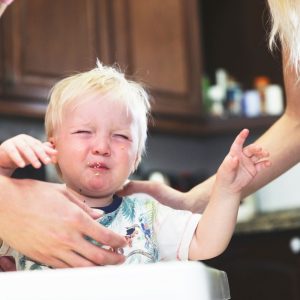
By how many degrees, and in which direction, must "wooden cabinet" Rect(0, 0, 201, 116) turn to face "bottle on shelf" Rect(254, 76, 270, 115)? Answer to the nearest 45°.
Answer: approximately 135° to its left

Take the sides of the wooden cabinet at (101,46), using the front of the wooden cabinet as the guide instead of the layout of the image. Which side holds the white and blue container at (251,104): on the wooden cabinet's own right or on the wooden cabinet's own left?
on the wooden cabinet's own left

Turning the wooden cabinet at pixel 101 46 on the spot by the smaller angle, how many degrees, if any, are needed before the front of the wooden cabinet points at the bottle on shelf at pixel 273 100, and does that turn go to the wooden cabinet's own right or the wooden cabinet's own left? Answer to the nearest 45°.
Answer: approximately 135° to the wooden cabinet's own left

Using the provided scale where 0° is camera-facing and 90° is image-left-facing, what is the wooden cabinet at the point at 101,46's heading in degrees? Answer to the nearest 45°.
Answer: approximately 0°

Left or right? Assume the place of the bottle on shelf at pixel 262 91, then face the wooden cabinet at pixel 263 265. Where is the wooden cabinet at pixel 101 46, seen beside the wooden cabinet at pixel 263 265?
right
